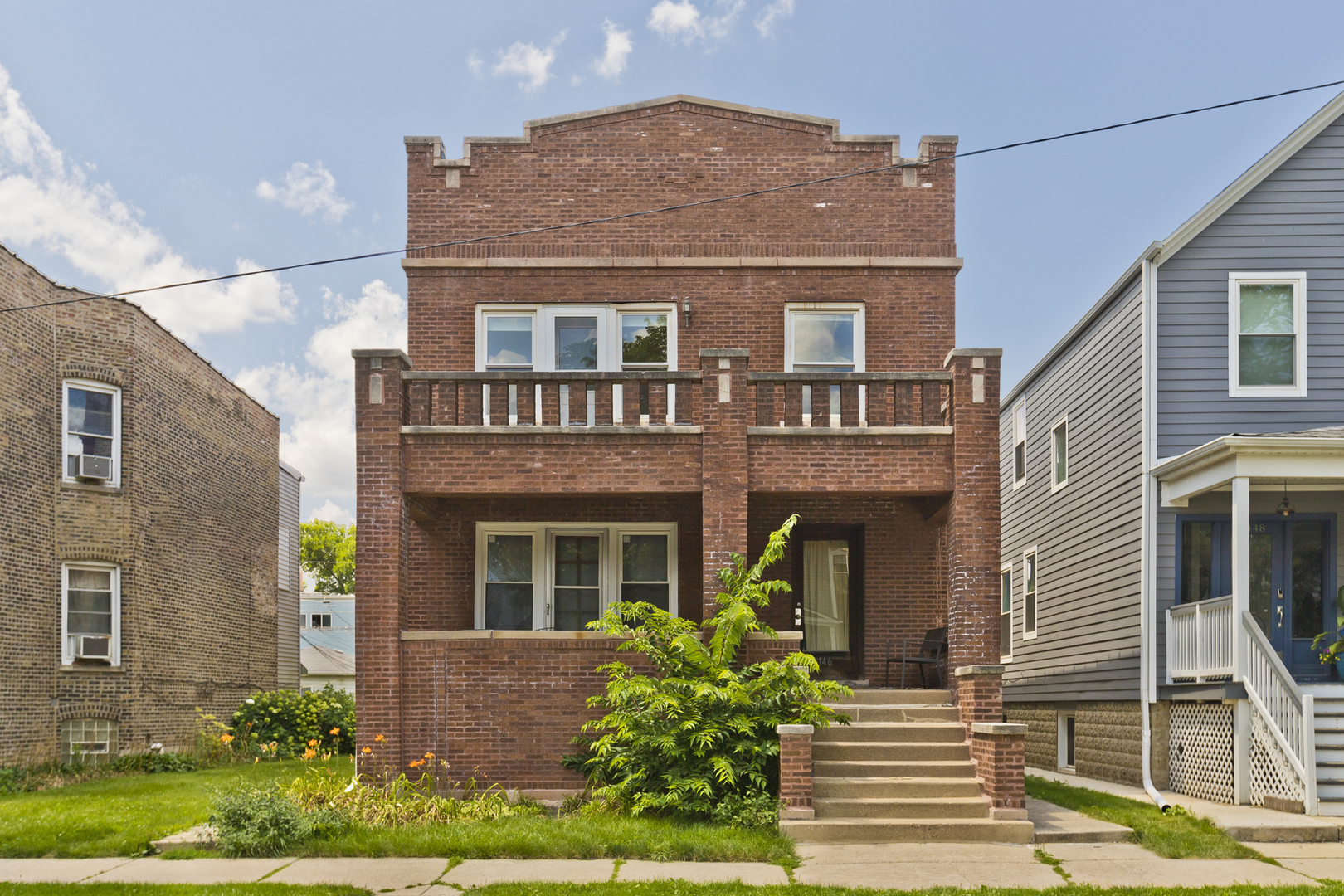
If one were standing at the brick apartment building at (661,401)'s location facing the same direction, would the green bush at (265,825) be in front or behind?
in front

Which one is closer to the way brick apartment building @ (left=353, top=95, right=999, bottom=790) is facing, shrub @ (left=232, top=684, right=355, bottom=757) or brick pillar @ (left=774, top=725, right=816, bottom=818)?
the brick pillar

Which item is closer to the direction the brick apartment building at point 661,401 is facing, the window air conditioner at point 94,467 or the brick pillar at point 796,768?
the brick pillar

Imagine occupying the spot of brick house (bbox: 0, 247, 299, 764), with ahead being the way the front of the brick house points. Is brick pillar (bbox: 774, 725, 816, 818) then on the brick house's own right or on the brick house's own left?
on the brick house's own left

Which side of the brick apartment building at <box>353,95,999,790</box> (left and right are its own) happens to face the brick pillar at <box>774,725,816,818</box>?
front

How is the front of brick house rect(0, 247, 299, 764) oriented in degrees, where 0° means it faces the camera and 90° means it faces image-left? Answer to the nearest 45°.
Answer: approximately 45°

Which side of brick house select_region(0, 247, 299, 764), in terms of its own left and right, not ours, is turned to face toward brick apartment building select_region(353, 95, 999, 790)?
left

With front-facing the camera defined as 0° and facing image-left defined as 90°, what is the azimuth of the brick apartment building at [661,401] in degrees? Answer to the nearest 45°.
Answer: approximately 0°

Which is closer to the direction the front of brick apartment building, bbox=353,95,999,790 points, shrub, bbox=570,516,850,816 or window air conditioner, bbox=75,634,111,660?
the shrub

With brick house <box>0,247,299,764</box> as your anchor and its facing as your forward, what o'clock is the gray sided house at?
The gray sided house is roughly at 9 o'clock from the brick house.

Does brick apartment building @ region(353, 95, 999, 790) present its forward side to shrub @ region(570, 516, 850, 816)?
yes

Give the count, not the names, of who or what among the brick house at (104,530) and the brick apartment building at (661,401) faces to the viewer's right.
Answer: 0

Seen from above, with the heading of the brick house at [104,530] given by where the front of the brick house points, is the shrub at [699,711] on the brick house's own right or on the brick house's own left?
on the brick house's own left
